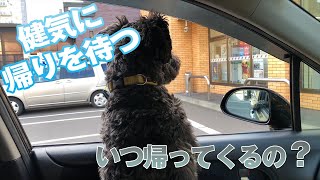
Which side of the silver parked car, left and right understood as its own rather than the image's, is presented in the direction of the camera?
left

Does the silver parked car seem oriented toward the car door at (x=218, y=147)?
no
